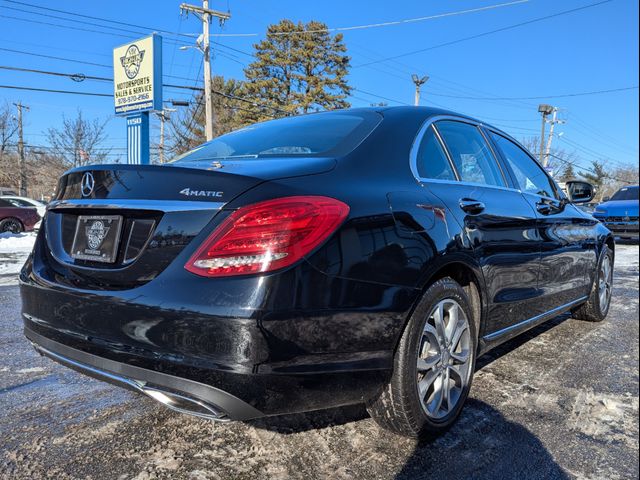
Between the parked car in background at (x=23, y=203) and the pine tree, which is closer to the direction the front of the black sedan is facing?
the pine tree

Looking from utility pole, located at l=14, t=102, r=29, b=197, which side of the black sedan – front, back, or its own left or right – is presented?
left

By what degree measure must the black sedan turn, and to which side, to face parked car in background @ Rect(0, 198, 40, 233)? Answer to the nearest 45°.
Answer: approximately 90° to its left

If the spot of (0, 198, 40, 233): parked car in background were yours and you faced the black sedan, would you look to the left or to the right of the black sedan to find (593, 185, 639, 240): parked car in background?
left

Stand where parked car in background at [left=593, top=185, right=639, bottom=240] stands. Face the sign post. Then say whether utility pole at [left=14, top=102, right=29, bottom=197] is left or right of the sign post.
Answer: right

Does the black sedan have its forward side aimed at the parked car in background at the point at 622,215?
yes

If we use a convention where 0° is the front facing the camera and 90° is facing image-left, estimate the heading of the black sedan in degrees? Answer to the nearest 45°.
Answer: approximately 225°

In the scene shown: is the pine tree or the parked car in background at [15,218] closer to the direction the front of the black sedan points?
the pine tree

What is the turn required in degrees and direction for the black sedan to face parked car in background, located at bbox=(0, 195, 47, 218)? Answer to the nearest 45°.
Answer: approximately 90° to its left

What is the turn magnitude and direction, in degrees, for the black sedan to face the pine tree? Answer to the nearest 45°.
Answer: approximately 45° to its left

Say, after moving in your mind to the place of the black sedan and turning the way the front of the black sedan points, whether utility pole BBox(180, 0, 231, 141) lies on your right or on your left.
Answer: on your left
